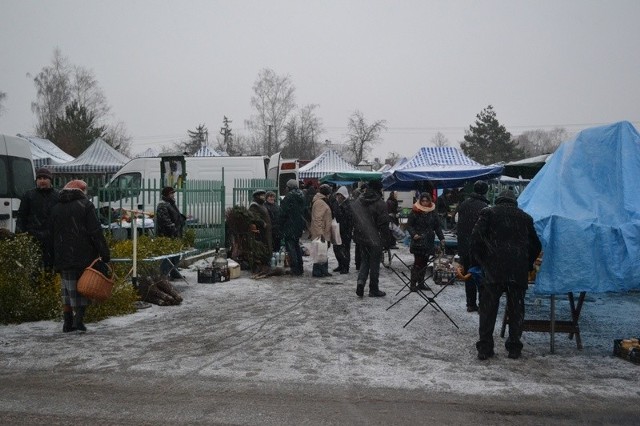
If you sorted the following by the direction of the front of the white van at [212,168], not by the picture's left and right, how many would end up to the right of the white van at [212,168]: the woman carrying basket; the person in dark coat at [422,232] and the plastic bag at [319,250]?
0

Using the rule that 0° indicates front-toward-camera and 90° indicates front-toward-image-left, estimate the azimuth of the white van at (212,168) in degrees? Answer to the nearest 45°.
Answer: approximately 90°

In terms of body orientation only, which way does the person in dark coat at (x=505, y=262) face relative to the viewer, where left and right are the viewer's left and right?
facing away from the viewer

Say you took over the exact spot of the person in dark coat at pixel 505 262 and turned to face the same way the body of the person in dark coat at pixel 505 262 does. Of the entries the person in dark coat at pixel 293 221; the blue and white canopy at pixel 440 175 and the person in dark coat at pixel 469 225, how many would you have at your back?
0

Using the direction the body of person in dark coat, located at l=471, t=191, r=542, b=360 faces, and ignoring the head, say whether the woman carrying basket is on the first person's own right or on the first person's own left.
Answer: on the first person's own left

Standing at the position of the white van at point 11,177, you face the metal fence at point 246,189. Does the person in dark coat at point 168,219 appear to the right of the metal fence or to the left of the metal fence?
right

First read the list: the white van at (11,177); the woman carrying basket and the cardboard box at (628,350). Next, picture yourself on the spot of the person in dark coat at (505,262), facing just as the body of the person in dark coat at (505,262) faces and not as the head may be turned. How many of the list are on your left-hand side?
2

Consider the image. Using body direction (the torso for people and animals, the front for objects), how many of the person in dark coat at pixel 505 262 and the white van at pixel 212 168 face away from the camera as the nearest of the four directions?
1

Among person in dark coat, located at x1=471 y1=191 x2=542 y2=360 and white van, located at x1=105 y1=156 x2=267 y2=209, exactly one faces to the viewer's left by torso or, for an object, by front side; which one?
the white van

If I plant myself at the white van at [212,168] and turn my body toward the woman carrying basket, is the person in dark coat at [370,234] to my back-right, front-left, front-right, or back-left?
front-left

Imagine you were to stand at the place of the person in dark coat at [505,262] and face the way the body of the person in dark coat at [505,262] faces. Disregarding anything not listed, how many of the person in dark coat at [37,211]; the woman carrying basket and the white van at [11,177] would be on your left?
3

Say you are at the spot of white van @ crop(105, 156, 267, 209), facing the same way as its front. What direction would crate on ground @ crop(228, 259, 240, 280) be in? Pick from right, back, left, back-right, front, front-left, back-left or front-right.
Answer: left

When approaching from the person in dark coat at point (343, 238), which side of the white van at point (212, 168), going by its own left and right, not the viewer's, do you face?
left

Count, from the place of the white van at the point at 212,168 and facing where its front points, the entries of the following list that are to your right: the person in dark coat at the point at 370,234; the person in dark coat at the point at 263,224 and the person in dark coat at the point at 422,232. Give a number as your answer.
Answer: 0

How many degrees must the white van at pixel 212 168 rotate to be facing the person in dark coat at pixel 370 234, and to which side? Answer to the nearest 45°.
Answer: approximately 90° to its left

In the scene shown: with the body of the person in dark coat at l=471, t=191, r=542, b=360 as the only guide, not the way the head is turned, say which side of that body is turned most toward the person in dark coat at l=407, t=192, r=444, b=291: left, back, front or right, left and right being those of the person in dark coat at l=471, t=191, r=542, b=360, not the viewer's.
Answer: front
